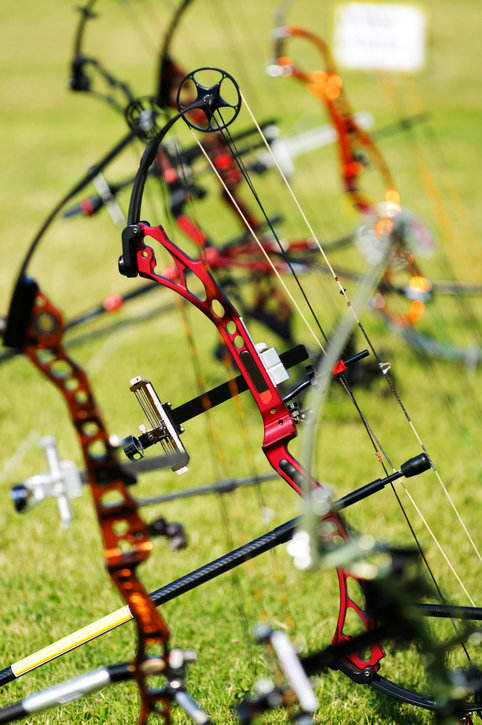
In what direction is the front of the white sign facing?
toward the camera
